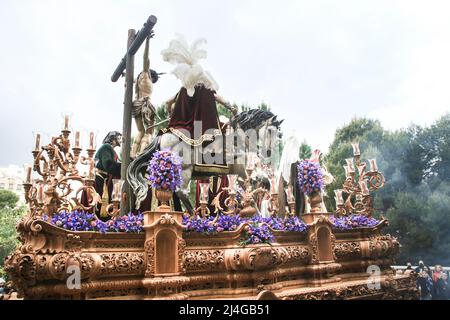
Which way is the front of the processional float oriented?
to the viewer's right

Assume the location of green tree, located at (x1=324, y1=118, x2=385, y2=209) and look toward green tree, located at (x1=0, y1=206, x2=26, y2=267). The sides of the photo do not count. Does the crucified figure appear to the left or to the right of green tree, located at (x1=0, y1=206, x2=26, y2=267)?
left

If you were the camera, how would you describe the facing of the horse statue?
facing to the right of the viewer

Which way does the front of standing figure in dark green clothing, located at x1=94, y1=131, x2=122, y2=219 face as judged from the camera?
facing to the right of the viewer

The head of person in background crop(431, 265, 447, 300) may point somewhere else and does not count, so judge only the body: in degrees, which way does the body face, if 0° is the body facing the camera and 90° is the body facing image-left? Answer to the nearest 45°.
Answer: approximately 0°

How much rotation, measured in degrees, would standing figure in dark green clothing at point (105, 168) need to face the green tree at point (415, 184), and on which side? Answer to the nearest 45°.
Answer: approximately 45° to its left
